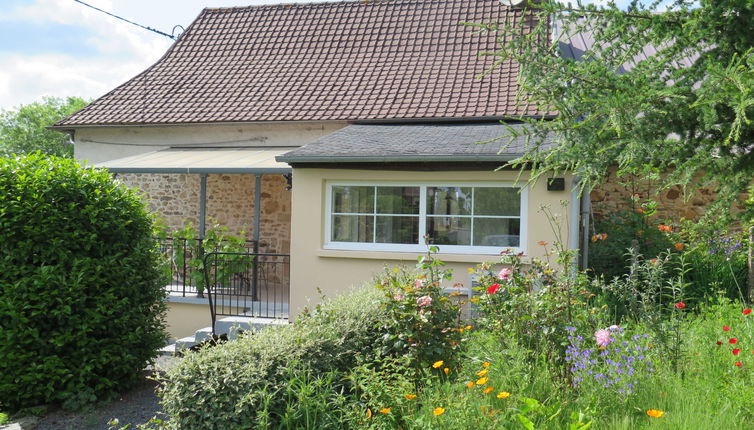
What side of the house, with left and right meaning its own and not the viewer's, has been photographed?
front

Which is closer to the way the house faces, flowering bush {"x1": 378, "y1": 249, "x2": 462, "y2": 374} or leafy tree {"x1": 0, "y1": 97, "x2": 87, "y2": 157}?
the flowering bush

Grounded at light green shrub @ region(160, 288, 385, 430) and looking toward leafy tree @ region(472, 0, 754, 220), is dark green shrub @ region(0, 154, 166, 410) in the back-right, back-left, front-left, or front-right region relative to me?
back-left

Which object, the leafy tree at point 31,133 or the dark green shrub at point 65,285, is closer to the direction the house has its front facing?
the dark green shrub

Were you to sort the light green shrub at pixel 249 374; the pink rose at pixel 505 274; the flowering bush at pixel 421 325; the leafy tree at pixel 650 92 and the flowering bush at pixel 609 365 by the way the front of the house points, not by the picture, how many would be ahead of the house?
5

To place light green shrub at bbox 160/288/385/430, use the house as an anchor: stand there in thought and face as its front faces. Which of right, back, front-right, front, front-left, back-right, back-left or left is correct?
front

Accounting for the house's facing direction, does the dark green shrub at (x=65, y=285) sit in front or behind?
in front

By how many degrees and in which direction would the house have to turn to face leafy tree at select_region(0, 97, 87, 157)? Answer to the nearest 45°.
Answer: approximately 135° to its right

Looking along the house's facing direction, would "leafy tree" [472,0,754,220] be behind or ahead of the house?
ahead

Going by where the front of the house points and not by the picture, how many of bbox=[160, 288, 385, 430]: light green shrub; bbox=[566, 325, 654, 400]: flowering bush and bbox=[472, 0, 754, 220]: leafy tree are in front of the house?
3

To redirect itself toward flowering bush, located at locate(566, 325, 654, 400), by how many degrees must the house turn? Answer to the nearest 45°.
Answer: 0° — it already faces it

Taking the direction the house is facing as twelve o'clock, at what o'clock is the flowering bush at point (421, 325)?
The flowering bush is roughly at 12 o'clock from the house.

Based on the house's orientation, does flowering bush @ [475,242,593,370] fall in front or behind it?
in front
